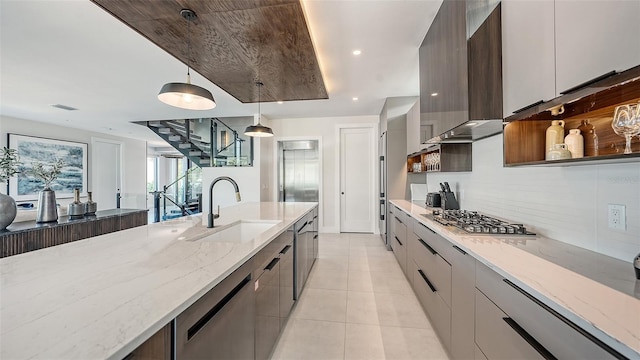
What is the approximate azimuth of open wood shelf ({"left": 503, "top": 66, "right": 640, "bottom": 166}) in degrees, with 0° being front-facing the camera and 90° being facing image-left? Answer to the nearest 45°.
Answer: approximately 45°

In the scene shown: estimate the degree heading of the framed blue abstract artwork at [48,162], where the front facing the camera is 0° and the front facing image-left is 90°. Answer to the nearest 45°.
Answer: approximately 315°

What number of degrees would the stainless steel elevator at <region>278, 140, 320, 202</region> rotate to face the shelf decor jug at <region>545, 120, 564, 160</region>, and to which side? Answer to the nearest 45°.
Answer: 0° — it already faces it

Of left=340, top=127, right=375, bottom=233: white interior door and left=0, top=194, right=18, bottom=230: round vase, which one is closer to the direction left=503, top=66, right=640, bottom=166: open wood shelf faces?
the round vase

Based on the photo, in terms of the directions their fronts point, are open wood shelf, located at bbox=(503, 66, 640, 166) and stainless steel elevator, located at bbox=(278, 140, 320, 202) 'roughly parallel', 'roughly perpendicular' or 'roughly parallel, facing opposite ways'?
roughly perpendicular

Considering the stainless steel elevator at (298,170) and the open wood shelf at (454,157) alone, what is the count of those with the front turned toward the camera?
1

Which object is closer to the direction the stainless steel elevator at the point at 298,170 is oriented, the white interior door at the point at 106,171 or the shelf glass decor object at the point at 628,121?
the shelf glass decor object

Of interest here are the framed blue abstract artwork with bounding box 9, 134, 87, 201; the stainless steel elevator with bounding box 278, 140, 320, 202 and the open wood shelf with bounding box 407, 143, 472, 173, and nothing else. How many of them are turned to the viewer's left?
1

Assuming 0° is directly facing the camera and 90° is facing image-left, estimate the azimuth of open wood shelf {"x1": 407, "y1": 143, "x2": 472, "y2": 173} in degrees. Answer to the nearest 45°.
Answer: approximately 90°

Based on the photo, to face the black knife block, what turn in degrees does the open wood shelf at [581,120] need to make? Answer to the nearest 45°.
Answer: approximately 90° to its right

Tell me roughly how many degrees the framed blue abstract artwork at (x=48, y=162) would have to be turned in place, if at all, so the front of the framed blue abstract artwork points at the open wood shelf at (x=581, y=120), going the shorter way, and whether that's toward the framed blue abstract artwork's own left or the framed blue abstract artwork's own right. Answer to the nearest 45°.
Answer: approximately 45° to the framed blue abstract artwork's own right

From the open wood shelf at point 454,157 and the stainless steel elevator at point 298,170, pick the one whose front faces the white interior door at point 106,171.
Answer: the open wood shelf

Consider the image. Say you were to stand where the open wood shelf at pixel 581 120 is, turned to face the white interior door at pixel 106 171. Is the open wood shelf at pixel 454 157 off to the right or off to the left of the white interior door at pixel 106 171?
right

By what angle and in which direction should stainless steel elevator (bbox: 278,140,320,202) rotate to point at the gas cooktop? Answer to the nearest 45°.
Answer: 0° — it already faces it

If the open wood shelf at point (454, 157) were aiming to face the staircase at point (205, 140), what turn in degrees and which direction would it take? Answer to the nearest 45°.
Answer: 0° — it already faces it
